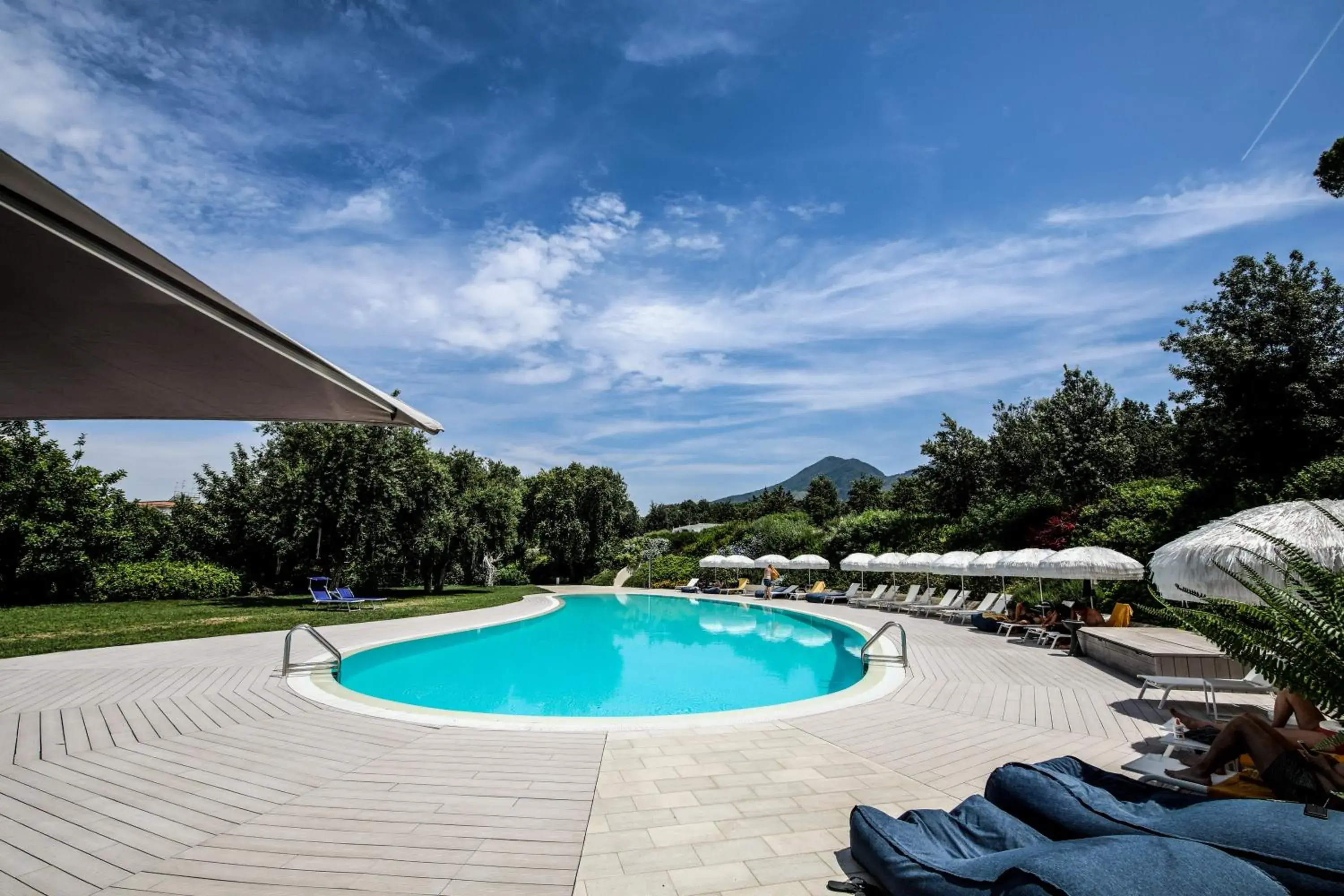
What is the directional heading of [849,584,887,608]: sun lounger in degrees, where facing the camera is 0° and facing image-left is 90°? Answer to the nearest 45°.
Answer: approximately 90°

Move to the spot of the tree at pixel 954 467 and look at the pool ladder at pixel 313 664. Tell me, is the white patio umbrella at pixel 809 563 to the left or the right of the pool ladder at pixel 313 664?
right

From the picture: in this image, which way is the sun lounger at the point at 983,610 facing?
to the viewer's left

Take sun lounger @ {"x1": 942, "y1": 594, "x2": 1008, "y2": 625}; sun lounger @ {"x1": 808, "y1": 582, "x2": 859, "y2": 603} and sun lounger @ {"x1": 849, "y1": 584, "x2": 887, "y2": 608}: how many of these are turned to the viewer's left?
3

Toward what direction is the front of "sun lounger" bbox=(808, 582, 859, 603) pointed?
to the viewer's left

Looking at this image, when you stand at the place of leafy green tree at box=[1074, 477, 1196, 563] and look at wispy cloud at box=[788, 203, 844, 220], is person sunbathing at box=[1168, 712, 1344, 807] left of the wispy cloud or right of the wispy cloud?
left

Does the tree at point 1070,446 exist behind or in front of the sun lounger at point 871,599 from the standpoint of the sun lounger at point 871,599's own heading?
behind

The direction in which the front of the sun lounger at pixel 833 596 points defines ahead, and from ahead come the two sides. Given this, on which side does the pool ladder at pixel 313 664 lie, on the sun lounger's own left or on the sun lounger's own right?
on the sun lounger's own left

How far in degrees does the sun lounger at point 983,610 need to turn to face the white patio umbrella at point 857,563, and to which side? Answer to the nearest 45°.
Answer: approximately 45° to its right
